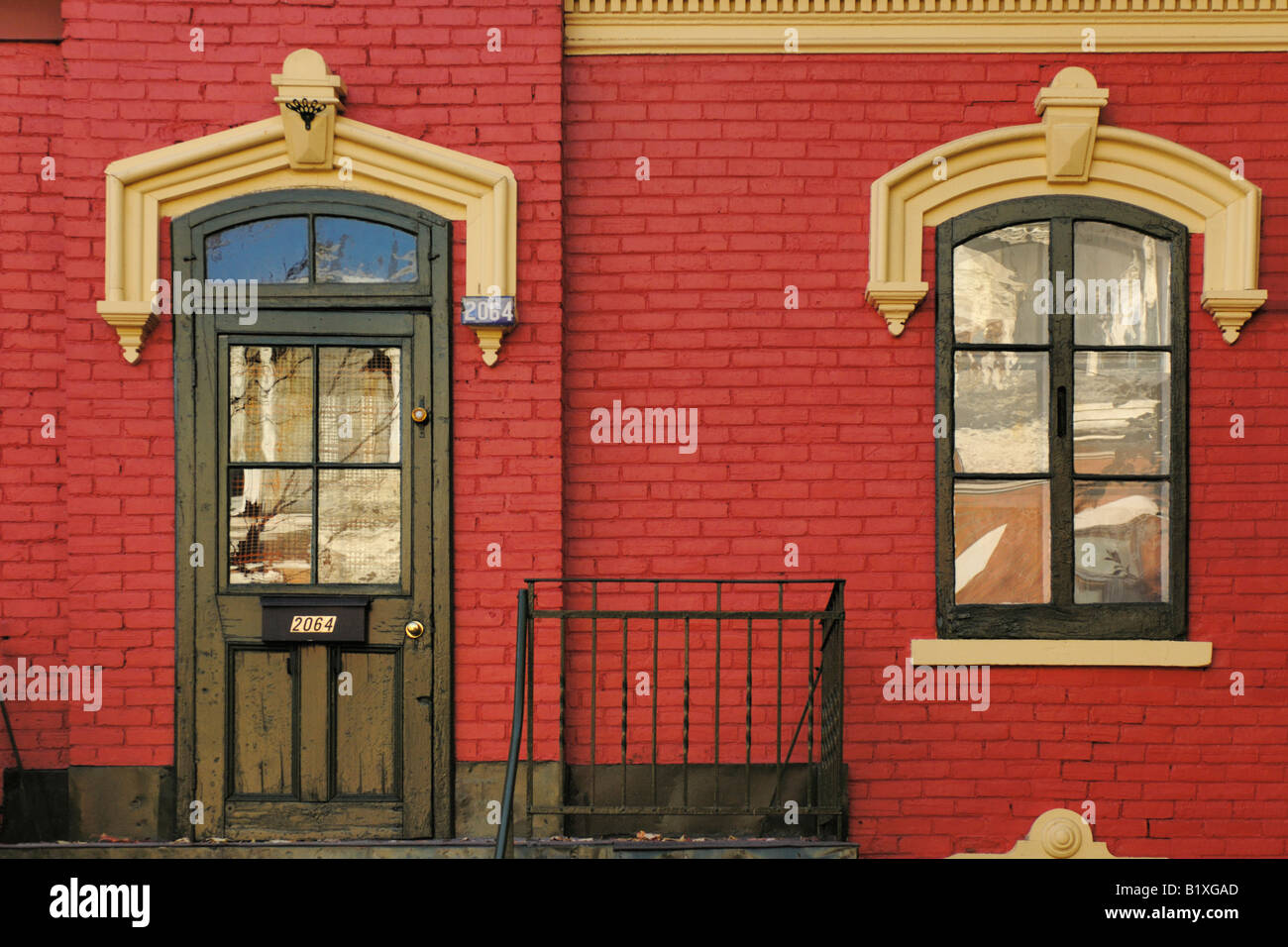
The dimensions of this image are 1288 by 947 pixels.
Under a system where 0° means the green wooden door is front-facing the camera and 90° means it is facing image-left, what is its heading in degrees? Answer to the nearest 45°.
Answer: approximately 0°

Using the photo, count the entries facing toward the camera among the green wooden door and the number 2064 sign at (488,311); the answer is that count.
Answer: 2

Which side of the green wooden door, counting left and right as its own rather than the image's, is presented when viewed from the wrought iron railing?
left

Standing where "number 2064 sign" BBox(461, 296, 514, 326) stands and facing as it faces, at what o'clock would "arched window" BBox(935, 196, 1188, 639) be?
The arched window is roughly at 9 o'clock from the number 2064 sign.

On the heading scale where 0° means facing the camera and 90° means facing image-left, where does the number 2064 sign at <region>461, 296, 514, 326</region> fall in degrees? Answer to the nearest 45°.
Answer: approximately 0°

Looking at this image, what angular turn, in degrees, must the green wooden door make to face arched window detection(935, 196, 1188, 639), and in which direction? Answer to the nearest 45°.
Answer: approximately 90° to its left
